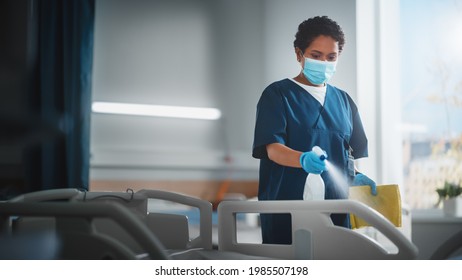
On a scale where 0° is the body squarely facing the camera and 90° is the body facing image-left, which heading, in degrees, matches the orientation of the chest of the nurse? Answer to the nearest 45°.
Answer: approximately 315°

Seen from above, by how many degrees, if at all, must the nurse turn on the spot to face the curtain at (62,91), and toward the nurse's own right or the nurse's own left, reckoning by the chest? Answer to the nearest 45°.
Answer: approximately 135° to the nurse's own right

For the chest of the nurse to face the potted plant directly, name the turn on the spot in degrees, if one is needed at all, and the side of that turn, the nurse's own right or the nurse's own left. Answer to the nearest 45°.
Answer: approximately 90° to the nurse's own left

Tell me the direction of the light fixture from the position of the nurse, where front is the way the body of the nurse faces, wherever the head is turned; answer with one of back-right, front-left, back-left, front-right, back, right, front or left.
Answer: back-right
